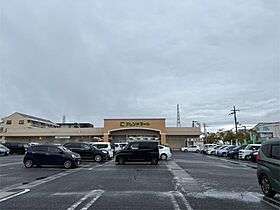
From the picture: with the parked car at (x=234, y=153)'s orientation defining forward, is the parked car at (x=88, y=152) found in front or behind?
in front

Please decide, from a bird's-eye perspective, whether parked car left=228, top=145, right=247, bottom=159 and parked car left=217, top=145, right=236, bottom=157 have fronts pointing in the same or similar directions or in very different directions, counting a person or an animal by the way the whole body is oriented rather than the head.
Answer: same or similar directions

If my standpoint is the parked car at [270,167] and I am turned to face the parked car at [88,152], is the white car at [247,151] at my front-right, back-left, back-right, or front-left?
front-right

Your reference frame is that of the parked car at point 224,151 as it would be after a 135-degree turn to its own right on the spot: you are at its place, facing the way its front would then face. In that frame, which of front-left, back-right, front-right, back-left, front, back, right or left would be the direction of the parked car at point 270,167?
back

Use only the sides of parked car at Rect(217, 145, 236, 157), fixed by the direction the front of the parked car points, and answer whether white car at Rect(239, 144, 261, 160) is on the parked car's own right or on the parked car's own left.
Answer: on the parked car's own left

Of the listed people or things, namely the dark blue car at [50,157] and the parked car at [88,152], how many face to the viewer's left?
0

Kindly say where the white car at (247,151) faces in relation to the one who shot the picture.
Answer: facing the viewer and to the left of the viewer
